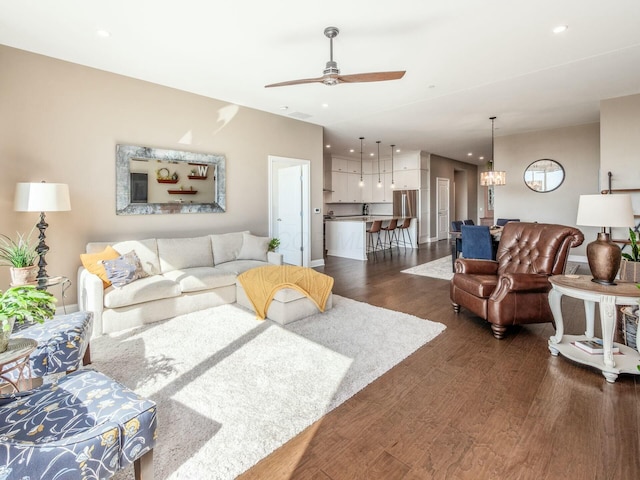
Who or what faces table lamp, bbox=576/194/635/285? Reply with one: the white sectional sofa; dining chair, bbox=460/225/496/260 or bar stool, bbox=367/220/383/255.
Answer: the white sectional sofa

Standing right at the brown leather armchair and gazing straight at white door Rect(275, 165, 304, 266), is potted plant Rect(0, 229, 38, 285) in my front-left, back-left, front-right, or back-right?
front-left

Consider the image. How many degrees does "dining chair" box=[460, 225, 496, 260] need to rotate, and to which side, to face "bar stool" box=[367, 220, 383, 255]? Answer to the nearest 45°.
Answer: approximately 45° to its left

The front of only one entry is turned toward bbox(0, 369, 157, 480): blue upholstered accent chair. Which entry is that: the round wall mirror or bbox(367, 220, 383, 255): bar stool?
the round wall mirror

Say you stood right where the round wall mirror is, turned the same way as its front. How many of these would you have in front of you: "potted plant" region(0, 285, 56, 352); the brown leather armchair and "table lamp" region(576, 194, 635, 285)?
3

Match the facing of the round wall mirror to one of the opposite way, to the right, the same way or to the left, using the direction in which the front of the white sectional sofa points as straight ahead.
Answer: to the right

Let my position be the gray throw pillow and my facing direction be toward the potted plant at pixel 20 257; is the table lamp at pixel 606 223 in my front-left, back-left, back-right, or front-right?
back-left

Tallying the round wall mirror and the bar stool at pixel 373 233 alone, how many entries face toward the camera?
1

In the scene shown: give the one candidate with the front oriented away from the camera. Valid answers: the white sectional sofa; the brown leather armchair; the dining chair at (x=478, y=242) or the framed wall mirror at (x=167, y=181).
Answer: the dining chair

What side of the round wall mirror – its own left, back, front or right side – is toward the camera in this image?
front

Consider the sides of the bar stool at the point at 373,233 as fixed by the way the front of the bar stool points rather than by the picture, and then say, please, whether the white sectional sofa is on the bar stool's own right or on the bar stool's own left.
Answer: on the bar stool's own left

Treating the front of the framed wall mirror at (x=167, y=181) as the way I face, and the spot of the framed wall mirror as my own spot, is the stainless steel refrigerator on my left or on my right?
on my left

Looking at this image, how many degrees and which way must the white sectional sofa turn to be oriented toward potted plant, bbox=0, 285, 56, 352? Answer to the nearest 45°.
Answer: approximately 45° to its right

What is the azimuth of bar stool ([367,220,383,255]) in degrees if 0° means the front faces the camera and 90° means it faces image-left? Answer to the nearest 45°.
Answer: approximately 135°

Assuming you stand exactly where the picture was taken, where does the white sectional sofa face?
facing the viewer and to the right of the viewer

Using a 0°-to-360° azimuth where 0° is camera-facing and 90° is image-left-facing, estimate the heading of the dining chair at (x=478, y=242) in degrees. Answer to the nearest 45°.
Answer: approximately 180°

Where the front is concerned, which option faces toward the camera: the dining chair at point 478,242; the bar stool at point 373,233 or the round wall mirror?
the round wall mirror

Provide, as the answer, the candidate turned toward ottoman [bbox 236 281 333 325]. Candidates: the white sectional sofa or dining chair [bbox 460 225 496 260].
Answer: the white sectional sofa

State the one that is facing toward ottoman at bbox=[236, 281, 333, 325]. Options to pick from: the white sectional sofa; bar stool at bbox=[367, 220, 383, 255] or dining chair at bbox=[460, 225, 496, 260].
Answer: the white sectional sofa

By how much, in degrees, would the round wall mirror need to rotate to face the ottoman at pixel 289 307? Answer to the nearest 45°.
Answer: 0° — it already faces it

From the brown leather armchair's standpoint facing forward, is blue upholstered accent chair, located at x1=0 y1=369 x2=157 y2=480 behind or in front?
in front
